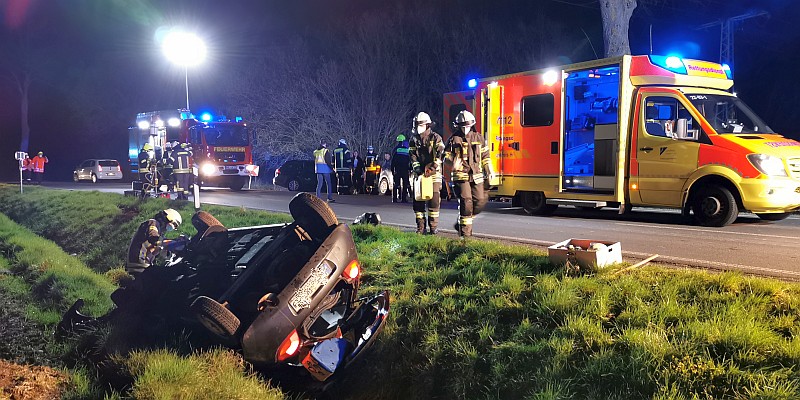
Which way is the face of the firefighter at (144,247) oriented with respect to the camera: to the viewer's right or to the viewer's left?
to the viewer's right

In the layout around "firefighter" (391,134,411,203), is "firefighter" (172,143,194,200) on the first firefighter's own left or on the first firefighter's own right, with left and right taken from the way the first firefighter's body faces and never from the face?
on the first firefighter's own left

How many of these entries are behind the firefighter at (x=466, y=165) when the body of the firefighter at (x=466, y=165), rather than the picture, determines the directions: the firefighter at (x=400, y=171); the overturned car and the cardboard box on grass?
1

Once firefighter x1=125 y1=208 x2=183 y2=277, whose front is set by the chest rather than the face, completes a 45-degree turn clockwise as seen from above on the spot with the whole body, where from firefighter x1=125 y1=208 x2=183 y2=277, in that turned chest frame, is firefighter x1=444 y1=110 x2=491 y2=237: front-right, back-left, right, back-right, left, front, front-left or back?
front-left

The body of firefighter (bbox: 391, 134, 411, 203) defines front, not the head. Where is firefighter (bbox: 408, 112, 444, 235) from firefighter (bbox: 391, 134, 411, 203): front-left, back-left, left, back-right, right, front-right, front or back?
back

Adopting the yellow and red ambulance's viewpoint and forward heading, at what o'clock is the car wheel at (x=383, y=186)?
The car wheel is roughly at 6 o'clock from the yellow and red ambulance.

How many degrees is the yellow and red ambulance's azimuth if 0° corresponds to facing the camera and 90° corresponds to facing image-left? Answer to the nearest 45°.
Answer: approximately 315°

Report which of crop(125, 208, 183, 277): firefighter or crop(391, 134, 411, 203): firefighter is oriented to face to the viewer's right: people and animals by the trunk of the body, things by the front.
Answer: crop(125, 208, 183, 277): firefighter

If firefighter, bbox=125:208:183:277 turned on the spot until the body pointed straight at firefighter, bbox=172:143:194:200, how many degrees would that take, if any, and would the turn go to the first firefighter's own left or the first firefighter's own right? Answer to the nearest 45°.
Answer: approximately 90° to the first firefighter's own left

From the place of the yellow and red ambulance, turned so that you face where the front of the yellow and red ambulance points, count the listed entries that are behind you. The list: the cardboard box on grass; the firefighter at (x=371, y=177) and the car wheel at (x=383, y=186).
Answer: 2

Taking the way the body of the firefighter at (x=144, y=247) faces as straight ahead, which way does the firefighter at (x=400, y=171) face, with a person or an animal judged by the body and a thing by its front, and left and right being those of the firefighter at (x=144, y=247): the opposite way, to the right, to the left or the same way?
to the left

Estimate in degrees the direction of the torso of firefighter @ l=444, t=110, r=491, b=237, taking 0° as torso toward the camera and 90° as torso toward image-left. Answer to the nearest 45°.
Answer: approximately 0°

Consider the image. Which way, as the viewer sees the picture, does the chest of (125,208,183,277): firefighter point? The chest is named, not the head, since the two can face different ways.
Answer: to the viewer's right
